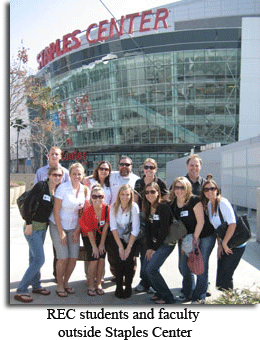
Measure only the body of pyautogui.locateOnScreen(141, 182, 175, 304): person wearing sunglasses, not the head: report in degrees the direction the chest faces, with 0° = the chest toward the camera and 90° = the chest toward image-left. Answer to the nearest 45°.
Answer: approximately 45°

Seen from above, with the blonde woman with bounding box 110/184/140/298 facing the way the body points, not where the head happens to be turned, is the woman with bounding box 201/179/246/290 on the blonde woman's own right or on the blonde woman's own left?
on the blonde woman's own left

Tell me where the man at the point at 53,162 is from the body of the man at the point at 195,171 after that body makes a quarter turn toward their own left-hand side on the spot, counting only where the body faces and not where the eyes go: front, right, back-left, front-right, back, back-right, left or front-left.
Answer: back

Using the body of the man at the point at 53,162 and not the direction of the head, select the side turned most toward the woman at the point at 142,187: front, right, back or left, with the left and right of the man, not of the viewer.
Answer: left

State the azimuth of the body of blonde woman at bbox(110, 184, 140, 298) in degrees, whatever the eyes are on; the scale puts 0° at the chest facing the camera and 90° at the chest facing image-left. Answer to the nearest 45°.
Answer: approximately 0°

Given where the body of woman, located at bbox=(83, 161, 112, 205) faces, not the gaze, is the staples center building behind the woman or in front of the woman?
behind

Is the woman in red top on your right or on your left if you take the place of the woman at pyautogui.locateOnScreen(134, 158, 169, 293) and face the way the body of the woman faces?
on your right

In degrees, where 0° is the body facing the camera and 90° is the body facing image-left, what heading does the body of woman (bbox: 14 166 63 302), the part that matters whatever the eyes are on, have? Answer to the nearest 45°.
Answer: approximately 315°

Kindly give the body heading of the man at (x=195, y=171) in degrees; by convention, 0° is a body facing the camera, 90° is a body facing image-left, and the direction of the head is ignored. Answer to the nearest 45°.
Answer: approximately 0°
